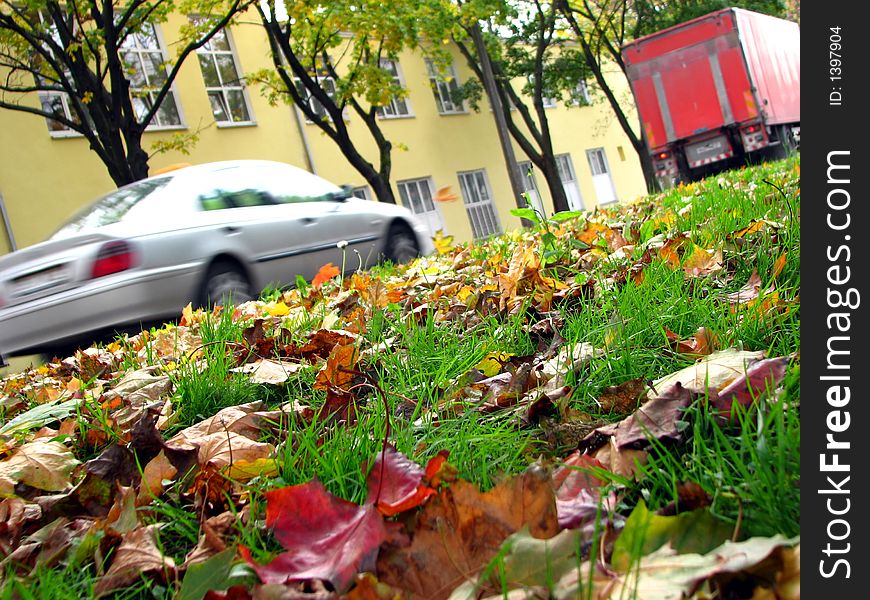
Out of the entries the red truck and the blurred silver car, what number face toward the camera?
0

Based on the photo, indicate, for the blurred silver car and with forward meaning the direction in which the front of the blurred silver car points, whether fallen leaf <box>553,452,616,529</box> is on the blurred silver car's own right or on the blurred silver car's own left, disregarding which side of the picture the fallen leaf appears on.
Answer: on the blurred silver car's own right

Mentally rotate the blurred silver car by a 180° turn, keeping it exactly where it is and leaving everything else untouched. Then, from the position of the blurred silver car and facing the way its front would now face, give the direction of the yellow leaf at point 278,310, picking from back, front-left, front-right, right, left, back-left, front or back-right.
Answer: front-left

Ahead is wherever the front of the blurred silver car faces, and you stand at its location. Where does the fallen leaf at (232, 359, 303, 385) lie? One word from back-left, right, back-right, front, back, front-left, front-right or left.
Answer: back-right

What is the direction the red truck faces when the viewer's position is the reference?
facing away from the viewer and to the right of the viewer

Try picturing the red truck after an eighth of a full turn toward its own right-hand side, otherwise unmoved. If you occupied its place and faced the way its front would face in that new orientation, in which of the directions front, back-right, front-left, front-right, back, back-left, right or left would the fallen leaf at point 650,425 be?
right

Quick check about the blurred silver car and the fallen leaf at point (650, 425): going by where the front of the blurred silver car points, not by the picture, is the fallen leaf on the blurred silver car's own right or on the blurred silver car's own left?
on the blurred silver car's own right

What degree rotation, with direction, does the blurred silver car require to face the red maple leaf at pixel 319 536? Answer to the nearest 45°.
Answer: approximately 135° to its right

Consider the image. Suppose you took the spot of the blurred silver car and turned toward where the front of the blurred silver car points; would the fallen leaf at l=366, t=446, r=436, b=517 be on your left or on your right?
on your right

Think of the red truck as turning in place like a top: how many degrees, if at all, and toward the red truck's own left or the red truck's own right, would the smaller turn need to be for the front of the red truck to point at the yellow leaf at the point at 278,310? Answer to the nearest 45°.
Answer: approximately 135° to the red truck's own right

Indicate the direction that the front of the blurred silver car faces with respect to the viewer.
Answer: facing away from the viewer and to the right of the viewer

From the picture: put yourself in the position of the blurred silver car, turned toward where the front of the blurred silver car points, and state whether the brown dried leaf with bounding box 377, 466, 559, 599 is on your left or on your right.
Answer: on your right

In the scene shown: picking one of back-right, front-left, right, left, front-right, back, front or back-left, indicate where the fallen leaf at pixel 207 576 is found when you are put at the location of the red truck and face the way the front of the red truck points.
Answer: back-right

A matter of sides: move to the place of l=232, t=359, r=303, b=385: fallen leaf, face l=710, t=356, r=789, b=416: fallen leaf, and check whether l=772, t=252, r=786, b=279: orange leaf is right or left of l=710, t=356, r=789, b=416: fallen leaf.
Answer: left
